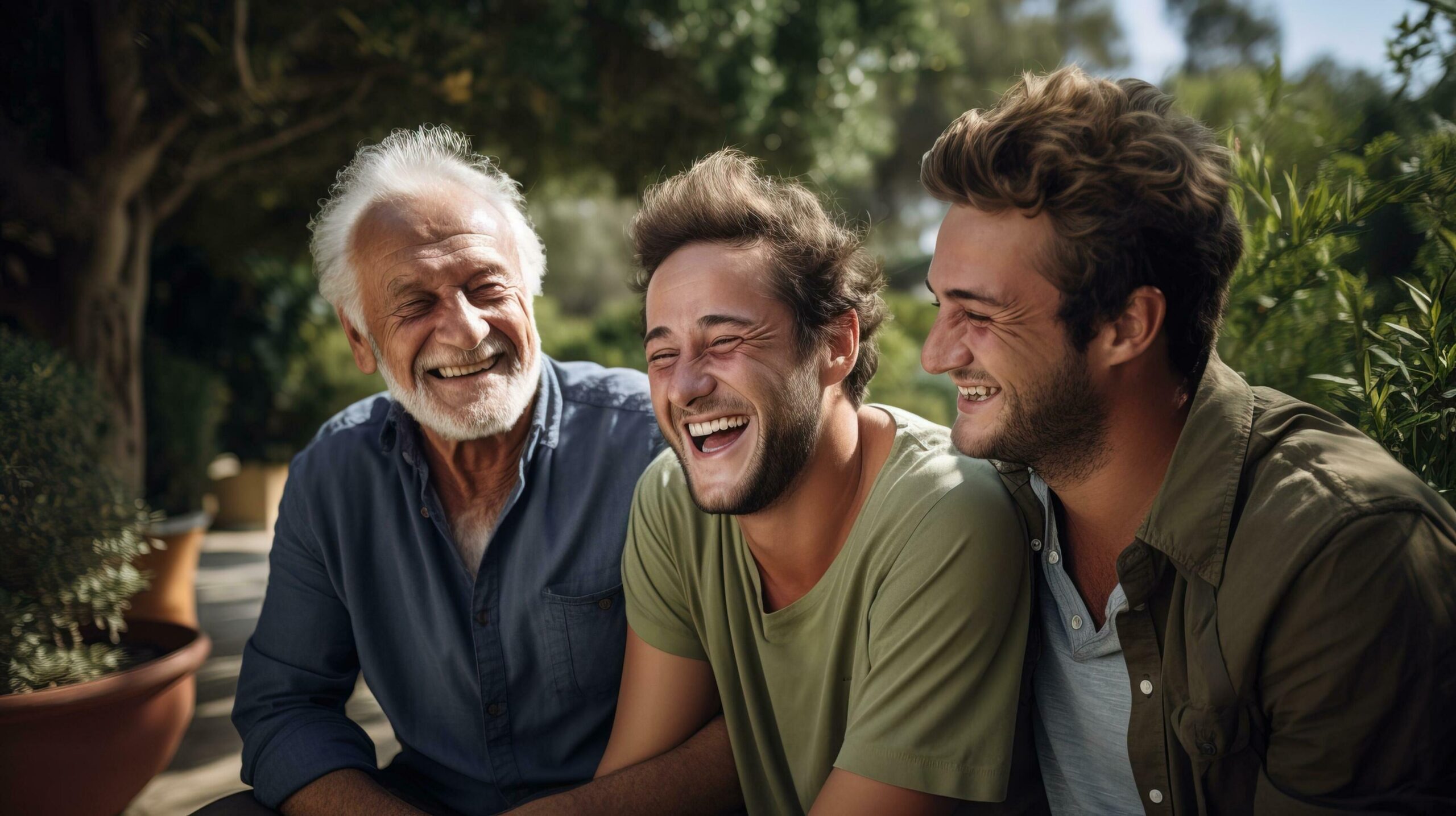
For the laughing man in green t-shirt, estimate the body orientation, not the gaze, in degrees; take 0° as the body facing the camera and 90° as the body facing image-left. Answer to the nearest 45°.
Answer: approximately 45°

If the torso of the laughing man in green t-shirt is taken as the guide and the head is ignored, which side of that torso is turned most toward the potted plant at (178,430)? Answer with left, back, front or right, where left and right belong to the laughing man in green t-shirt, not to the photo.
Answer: right

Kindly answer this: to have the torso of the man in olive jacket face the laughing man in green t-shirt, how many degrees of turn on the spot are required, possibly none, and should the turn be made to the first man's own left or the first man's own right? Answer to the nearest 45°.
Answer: approximately 45° to the first man's own right

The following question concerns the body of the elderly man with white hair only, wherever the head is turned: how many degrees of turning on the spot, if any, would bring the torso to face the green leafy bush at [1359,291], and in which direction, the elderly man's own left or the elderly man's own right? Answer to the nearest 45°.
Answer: approximately 45° to the elderly man's own left

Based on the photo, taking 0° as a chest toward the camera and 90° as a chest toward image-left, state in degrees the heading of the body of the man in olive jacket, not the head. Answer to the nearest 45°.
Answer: approximately 45°

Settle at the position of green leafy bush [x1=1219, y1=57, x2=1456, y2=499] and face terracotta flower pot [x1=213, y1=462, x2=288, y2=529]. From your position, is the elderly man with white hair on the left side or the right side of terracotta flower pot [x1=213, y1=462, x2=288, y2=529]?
left

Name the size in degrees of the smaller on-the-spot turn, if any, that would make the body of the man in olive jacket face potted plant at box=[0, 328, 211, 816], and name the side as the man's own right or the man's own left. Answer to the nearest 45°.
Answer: approximately 45° to the man's own right

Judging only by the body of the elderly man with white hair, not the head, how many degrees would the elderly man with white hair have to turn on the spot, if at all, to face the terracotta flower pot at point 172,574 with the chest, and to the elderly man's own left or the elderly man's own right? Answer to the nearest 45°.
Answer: approximately 135° to the elderly man's own right

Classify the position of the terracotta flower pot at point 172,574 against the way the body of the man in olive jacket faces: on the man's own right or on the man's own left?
on the man's own right
